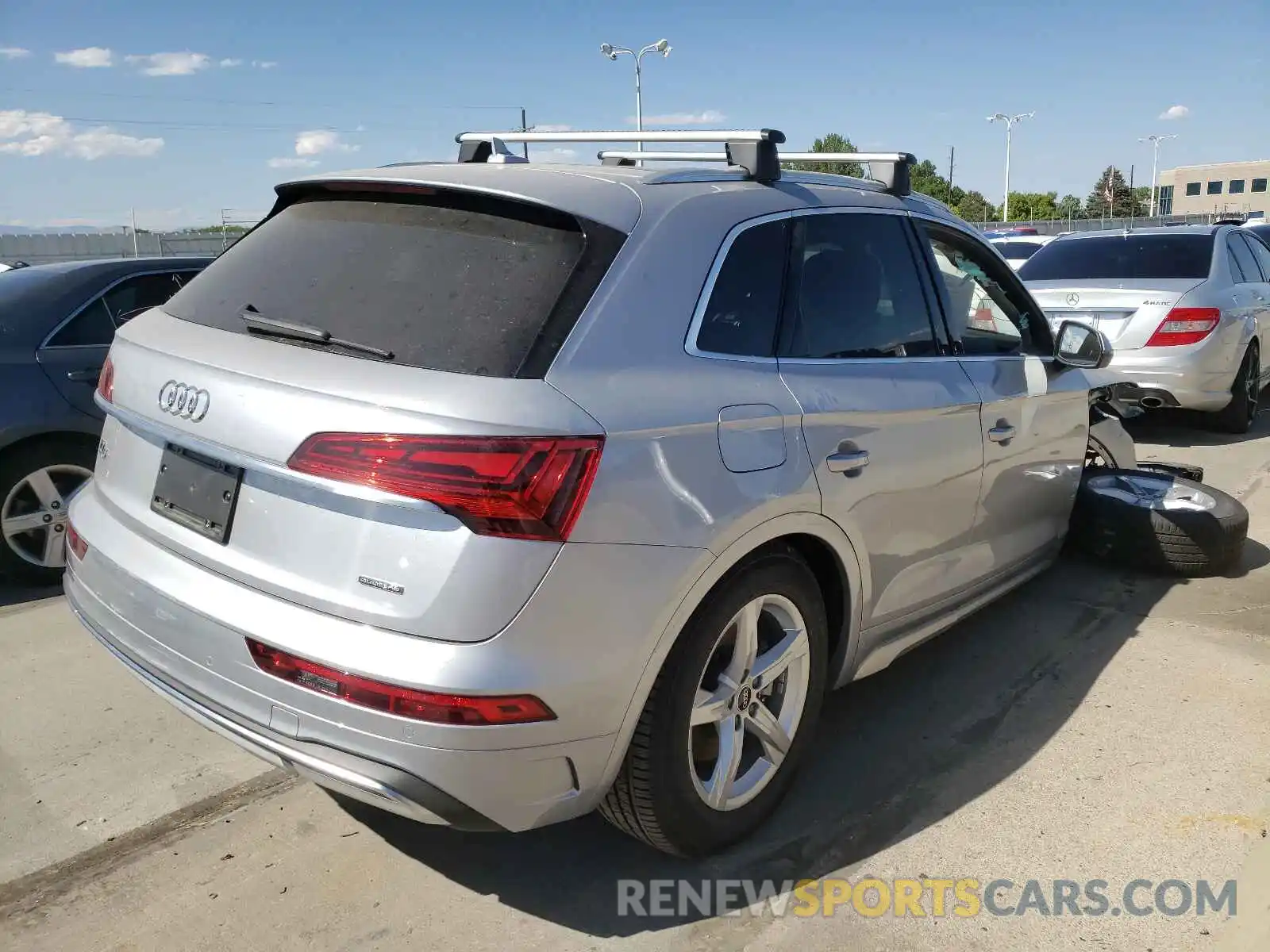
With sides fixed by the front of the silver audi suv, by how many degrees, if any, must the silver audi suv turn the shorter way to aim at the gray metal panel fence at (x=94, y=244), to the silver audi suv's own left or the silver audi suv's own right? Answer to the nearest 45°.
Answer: approximately 90° to the silver audi suv's own left

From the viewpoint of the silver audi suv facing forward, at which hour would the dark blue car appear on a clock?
The dark blue car is roughly at 9 o'clock from the silver audi suv.

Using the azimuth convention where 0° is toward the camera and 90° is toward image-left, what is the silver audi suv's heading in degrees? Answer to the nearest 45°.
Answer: approximately 225°

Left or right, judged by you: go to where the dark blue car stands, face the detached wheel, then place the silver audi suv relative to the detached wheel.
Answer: right
